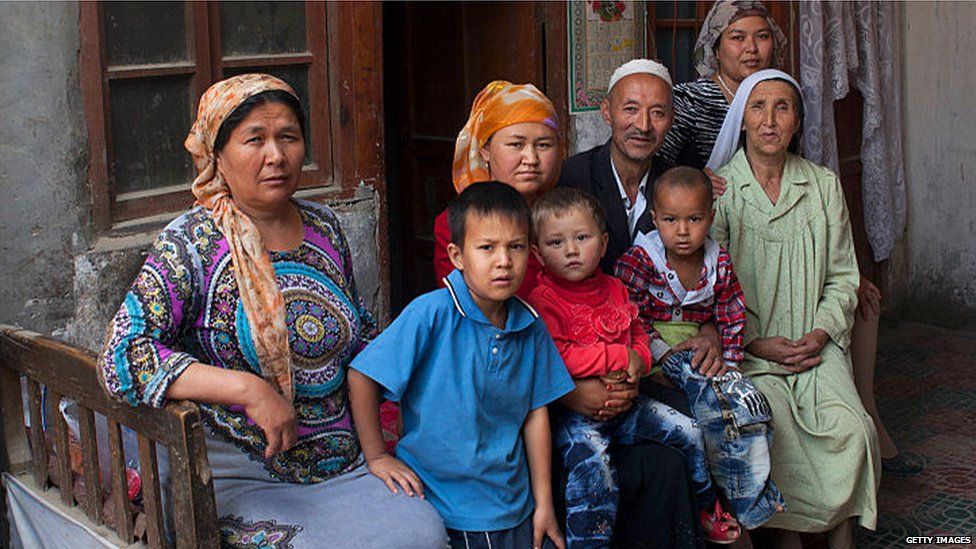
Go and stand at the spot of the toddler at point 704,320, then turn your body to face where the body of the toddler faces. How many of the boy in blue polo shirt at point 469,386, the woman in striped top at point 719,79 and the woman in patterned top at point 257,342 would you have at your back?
1

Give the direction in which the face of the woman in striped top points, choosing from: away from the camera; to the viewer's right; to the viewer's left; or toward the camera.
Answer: toward the camera

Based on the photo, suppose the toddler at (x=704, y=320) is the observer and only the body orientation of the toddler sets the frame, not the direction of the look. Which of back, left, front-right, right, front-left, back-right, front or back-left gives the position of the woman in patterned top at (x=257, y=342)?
front-right

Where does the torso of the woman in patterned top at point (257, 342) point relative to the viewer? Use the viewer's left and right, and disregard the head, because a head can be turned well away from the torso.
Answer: facing the viewer and to the right of the viewer

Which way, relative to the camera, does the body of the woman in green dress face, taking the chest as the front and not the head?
toward the camera

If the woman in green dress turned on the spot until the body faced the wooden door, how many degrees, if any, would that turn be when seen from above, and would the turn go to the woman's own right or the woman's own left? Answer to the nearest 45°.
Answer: approximately 135° to the woman's own right

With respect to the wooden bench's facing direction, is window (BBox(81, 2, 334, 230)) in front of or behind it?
behind

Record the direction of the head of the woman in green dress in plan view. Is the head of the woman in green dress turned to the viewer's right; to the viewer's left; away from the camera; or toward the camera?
toward the camera

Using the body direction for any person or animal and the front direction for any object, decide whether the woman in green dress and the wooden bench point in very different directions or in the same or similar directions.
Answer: same or similar directions

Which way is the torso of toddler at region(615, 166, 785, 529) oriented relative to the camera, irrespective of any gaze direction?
toward the camera

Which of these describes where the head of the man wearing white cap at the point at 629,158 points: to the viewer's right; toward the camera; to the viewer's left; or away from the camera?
toward the camera

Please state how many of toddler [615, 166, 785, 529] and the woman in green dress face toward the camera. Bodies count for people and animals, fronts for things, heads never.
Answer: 2

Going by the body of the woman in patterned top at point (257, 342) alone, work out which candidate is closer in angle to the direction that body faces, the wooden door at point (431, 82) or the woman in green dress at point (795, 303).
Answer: the woman in green dress
